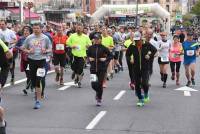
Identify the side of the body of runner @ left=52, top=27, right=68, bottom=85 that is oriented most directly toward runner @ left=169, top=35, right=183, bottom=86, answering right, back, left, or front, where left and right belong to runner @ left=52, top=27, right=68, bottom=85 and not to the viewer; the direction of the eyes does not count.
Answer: left

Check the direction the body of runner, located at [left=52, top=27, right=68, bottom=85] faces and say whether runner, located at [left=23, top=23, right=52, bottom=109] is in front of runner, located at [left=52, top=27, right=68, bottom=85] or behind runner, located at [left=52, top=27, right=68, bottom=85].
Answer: in front

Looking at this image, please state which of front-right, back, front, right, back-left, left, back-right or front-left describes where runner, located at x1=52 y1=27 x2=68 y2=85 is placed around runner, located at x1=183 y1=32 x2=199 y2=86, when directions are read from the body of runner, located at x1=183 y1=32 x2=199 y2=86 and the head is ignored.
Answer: right

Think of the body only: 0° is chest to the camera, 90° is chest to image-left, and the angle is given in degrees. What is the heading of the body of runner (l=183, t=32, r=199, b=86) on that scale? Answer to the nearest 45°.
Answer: approximately 0°

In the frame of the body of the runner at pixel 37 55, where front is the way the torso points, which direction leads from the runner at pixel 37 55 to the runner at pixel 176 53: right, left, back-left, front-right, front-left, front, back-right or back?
back-left

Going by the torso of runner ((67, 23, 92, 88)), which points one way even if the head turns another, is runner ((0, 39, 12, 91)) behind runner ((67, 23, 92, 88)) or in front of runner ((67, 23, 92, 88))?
in front

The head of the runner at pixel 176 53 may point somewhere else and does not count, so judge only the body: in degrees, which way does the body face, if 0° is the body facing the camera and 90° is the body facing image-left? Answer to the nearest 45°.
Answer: approximately 0°
